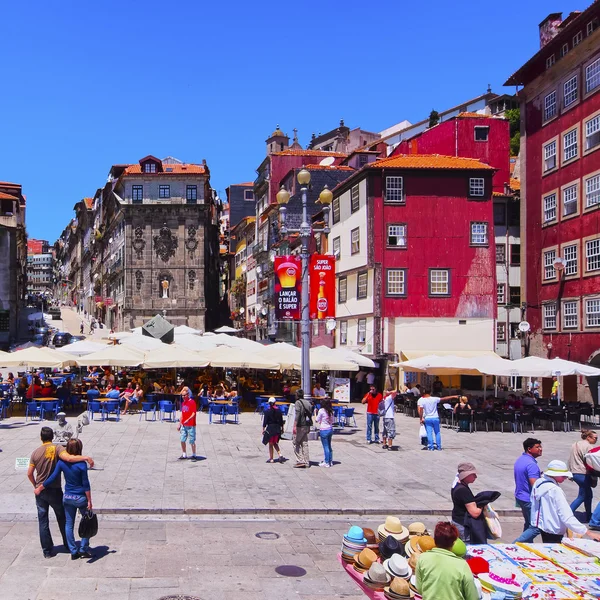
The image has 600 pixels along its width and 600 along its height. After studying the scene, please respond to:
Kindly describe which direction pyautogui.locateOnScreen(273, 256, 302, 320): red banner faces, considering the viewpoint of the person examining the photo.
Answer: facing the viewer

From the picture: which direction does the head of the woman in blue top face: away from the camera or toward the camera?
away from the camera

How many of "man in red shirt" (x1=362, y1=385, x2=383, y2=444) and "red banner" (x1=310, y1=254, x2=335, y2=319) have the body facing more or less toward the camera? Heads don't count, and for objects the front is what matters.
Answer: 2

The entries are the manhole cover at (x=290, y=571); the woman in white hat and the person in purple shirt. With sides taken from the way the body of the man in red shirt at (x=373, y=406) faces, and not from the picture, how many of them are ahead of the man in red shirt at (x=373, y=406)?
3

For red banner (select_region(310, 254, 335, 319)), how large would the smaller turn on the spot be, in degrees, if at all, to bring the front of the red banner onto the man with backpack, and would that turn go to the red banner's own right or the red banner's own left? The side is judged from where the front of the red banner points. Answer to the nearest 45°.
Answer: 0° — it already faces them

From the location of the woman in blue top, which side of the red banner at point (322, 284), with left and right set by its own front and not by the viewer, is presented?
front

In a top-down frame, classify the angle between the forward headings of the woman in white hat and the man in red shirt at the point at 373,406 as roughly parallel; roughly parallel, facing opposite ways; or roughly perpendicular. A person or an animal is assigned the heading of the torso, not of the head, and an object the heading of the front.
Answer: roughly perpendicular

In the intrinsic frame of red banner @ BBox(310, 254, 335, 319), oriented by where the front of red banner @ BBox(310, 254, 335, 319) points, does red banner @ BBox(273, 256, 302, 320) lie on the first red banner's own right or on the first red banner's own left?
on the first red banner's own right
